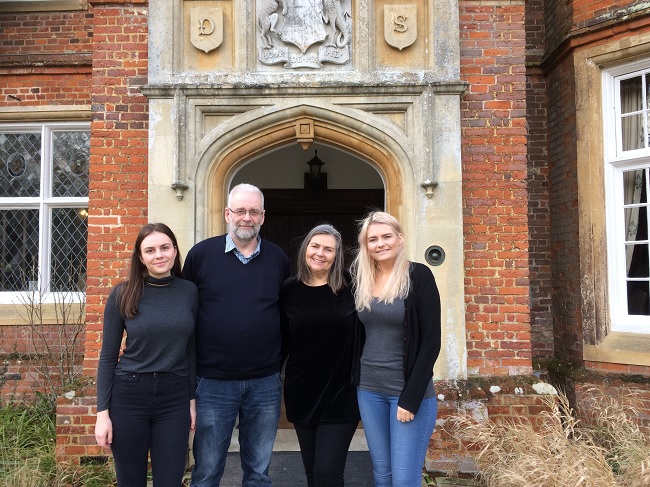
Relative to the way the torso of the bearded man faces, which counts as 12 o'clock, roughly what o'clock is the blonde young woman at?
The blonde young woman is roughly at 10 o'clock from the bearded man.

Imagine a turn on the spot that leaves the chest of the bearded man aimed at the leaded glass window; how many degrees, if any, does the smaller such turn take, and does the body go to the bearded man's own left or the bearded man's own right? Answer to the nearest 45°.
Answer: approximately 135° to the bearded man's own right

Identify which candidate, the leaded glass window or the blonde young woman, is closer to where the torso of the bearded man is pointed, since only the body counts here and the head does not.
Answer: the blonde young woman

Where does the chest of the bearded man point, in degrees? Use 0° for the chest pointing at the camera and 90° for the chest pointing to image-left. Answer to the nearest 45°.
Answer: approximately 0°

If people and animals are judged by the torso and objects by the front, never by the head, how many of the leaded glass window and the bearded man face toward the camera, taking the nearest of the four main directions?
2
